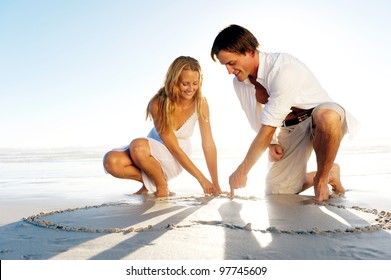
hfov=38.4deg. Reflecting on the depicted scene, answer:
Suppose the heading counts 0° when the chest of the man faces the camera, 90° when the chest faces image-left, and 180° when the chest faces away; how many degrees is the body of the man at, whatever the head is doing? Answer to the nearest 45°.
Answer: approximately 45°

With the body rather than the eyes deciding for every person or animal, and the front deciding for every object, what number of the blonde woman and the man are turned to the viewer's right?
0

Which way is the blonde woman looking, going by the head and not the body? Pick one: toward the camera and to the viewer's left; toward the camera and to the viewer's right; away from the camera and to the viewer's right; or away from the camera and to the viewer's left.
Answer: toward the camera and to the viewer's right

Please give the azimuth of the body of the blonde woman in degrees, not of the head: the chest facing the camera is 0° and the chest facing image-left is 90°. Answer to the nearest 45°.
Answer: approximately 0°

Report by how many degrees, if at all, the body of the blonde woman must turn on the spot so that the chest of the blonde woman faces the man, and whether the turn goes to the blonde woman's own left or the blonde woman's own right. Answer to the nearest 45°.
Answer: approximately 45° to the blonde woman's own left

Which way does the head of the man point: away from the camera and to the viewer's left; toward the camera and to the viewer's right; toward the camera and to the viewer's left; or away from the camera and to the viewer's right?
toward the camera and to the viewer's left
